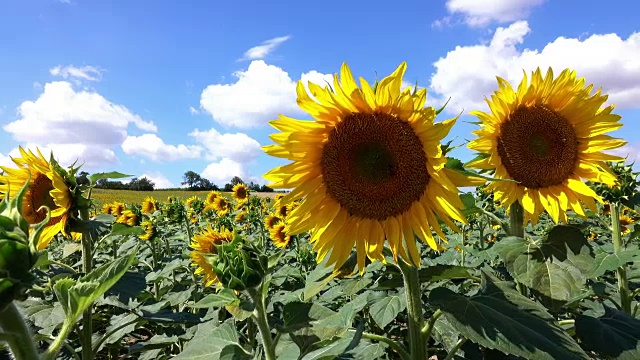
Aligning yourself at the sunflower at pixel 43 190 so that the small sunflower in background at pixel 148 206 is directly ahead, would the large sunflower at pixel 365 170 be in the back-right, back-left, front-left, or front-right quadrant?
back-right

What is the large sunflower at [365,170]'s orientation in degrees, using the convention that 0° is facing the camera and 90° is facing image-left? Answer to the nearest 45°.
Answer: approximately 0°

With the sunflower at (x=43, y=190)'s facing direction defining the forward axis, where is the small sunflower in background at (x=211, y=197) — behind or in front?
behind

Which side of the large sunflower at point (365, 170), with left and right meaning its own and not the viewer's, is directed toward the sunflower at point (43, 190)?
right

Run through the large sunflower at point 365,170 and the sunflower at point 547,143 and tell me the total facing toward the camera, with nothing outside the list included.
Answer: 2

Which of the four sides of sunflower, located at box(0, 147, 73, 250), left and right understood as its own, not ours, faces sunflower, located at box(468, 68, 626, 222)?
left

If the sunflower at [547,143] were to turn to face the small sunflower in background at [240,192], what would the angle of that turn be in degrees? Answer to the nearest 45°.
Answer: approximately 135° to its right

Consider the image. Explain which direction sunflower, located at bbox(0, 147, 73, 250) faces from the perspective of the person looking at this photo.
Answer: facing the viewer and to the left of the viewer

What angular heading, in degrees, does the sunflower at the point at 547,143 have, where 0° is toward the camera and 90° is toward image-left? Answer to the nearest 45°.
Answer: approximately 0°

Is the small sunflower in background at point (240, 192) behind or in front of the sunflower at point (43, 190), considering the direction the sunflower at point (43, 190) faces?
behind

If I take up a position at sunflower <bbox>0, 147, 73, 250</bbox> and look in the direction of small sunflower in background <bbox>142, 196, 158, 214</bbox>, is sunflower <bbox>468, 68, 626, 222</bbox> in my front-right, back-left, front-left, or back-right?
back-right

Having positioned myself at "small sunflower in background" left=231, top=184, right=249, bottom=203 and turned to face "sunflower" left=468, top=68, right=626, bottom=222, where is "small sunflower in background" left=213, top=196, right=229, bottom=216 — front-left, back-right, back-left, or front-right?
front-right

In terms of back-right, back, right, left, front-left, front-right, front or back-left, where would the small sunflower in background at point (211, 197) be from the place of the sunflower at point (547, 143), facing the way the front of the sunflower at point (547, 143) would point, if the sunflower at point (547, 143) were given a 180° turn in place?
front-left

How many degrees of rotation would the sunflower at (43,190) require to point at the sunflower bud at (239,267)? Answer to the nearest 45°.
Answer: approximately 135° to its left

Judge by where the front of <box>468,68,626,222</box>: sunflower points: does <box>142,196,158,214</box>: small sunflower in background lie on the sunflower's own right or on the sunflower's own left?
on the sunflower's own right

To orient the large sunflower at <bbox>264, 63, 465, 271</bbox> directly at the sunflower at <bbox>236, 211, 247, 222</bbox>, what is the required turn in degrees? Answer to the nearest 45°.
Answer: approximately 180°
